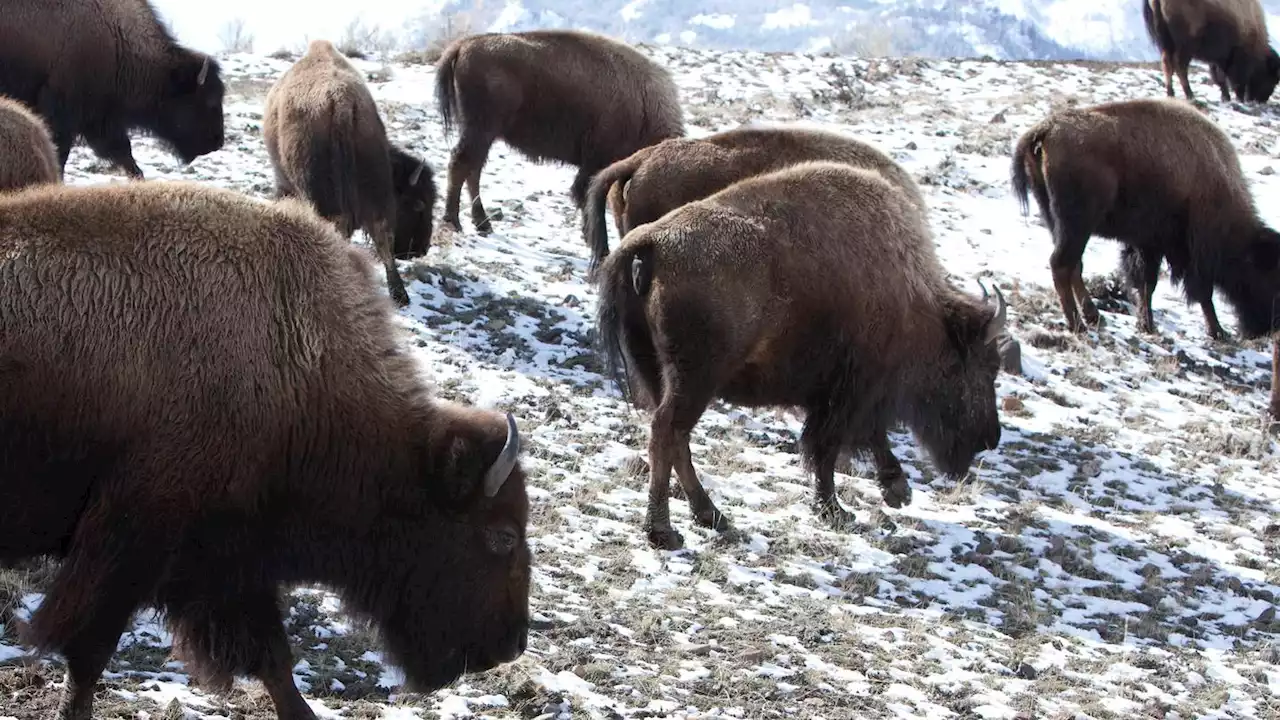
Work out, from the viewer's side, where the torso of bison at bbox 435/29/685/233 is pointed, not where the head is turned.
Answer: to the viewer's right

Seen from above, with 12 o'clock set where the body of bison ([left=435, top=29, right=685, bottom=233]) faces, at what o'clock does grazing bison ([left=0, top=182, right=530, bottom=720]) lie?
The grazing bison is roughly at 3 o'clock from the bison.

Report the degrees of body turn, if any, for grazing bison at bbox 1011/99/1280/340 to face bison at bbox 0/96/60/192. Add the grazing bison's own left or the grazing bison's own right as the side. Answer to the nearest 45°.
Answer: approximately 135° to the grazing bison's own right

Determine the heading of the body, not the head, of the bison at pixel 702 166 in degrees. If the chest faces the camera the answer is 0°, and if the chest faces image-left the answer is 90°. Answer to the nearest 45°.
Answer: approximately 270°

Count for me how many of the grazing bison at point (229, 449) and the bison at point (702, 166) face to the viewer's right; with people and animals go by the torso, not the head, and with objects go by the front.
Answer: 2

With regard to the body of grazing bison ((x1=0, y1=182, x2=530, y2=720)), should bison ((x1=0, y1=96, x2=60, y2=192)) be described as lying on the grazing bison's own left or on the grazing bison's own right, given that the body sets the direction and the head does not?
on the grazing bison's own left

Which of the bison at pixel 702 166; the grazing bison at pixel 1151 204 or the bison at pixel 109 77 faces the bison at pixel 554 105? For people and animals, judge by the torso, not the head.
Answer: the bison at pixel 109 77

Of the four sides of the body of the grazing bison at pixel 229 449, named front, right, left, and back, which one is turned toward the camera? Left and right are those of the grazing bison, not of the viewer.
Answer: right

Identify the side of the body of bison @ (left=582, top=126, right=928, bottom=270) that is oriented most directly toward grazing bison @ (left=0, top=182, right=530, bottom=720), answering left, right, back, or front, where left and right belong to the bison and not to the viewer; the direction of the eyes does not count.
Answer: right

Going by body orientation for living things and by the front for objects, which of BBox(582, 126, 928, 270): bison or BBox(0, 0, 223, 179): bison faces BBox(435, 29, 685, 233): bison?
BBox(0, 0, 223, 179): bison

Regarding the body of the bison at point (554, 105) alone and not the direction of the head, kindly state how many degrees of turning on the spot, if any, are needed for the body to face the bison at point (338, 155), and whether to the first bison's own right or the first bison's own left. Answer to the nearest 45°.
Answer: approximately 135° to the first bison's own right

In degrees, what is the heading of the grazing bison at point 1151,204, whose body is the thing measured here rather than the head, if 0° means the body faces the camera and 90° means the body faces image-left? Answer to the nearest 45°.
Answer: approximately 270°
